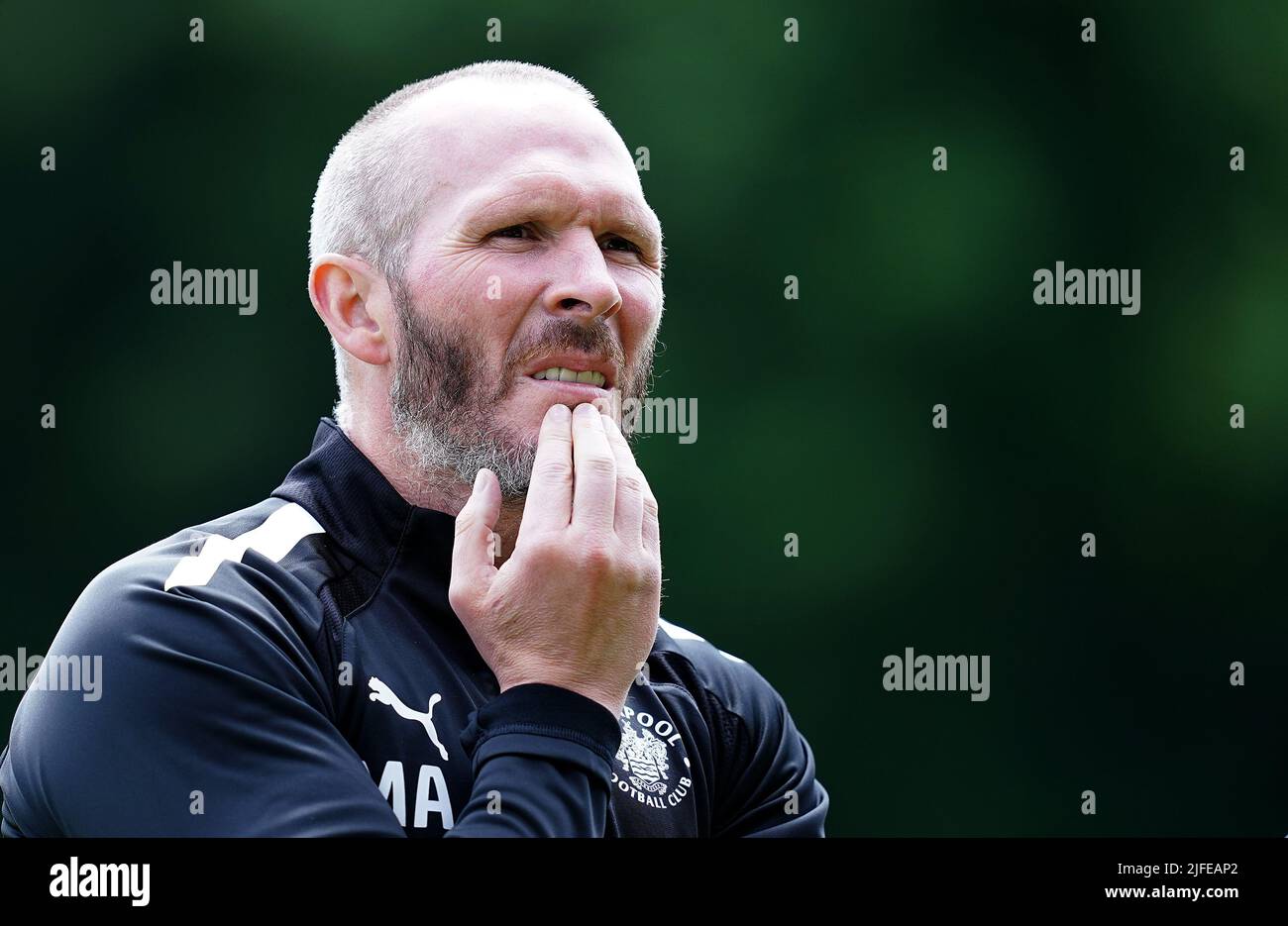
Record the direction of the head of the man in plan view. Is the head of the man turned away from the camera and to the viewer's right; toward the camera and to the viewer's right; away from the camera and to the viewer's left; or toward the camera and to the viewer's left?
toward the camera and to the viewer's right
